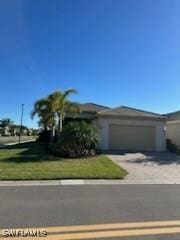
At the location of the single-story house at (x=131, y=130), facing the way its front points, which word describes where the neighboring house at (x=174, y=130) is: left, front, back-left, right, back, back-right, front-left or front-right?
back-left

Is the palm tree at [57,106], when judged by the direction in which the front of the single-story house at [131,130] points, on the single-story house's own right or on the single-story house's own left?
on the single-story house's own right

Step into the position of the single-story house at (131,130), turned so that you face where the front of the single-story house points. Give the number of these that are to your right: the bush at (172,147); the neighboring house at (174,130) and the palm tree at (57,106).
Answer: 1

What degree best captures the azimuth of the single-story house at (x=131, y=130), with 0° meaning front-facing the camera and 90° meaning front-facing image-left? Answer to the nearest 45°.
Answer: approximately 0°

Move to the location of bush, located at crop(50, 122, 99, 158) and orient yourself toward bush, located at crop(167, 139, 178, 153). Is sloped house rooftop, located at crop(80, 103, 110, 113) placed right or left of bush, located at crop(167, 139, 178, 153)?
left

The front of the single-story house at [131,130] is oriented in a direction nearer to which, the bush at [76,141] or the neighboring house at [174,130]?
the bush

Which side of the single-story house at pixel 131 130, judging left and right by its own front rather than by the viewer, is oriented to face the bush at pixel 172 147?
left

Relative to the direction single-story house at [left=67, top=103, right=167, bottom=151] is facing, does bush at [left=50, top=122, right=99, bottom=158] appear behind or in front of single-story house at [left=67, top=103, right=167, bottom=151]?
in front
